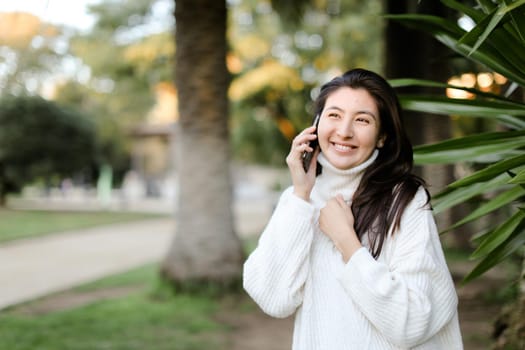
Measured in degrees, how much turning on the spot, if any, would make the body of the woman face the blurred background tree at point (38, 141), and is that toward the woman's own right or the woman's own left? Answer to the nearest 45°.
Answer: approximately 90° to the woman's own right

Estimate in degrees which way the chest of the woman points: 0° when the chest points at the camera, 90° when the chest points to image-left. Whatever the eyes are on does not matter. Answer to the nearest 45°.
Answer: approximately 45°

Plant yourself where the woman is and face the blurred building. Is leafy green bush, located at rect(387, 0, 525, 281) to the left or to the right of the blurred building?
right

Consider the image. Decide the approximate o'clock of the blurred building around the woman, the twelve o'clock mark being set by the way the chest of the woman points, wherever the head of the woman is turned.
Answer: The blurred building is roughly at 4 o'clock from the woman.

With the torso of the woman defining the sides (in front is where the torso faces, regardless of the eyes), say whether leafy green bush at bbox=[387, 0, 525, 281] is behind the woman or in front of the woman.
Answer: behind
